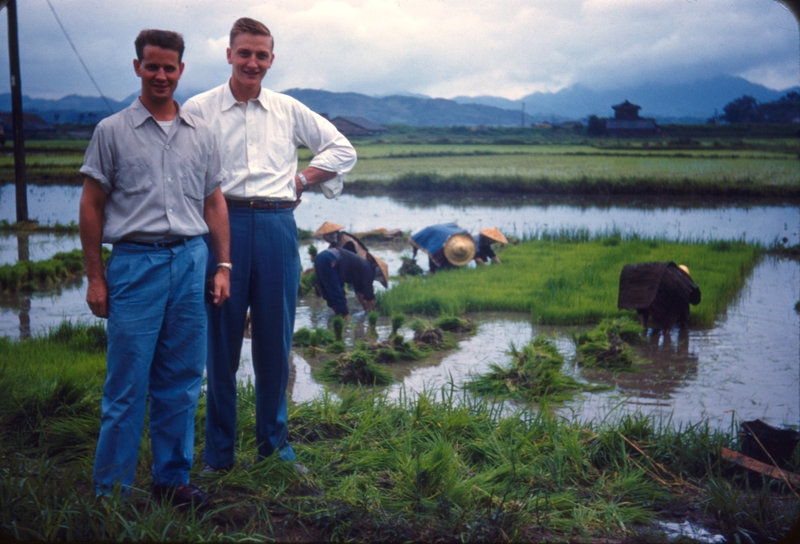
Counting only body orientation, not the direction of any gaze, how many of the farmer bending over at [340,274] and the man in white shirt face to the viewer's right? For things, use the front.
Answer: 1

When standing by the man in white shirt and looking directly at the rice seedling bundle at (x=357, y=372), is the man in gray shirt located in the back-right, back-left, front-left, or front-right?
back-left

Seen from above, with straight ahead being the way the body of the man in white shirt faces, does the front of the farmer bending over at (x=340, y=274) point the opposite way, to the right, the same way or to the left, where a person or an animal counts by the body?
to the left

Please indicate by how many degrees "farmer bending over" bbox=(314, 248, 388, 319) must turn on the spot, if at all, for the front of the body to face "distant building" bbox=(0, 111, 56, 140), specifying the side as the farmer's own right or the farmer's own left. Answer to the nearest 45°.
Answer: approximately 135° to the farmer's own left

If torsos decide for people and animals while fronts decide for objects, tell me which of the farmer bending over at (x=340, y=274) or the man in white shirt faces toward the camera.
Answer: the man in white shirt

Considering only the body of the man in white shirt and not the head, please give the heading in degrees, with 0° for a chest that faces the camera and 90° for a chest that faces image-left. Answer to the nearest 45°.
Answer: approximately 0°

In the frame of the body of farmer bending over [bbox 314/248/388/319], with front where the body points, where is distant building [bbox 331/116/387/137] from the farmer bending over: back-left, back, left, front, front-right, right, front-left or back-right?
left

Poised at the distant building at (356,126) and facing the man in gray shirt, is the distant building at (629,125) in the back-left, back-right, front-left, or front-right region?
back-left

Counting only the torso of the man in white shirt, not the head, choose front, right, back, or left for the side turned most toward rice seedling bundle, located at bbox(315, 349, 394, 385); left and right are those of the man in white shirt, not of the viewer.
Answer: back

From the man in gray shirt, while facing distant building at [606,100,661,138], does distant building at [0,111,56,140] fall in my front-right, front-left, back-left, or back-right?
front-left

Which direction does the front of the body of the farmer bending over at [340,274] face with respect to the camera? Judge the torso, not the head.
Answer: to the viewer's right

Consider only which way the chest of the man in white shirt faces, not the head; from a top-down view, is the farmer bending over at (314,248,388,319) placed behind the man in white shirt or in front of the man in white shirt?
behind
